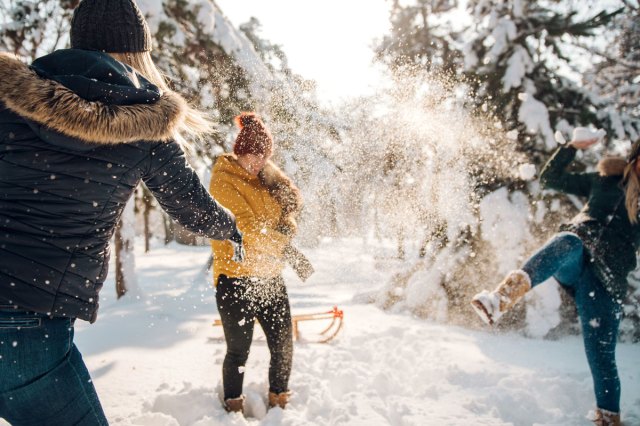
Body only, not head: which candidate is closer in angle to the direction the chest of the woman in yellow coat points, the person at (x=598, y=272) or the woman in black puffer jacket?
the woman in black puffer jacket

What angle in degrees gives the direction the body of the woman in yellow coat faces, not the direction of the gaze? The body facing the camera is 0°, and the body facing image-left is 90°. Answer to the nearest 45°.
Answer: approximately 0°

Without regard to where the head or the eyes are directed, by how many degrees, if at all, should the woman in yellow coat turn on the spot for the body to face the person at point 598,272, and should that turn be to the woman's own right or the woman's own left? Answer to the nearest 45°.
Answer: approximately 90° to the woman's own left

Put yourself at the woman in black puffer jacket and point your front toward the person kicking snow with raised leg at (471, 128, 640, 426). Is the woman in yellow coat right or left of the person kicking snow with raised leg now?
left

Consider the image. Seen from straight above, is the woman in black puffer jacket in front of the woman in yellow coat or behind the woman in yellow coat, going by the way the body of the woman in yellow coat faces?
in front
